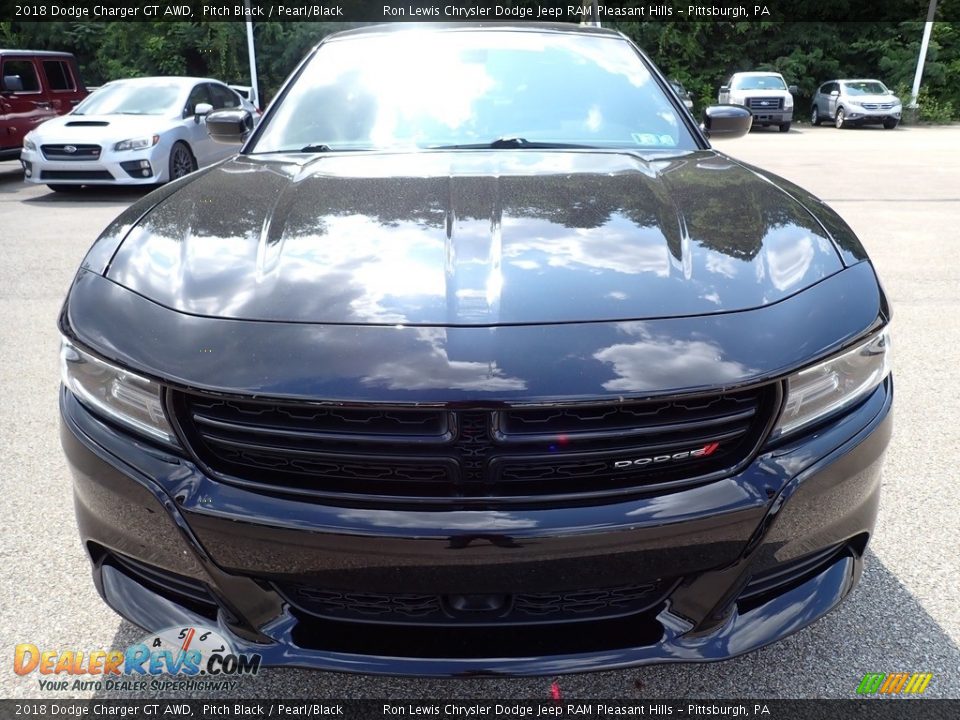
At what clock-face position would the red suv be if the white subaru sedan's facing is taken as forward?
The red suv is roughly at 4 o'clock from the white subaru sedan.

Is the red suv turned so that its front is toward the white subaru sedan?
no

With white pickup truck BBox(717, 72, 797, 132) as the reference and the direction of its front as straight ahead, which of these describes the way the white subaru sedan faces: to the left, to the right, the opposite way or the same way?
the same way

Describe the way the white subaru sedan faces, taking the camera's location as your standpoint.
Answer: facing the viewer and to the left of the viewer

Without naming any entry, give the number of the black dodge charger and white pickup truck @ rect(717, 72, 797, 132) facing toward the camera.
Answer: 2

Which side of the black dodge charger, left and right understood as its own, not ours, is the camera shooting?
front

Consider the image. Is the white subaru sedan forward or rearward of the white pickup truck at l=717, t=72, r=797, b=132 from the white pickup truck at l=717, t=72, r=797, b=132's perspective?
forward

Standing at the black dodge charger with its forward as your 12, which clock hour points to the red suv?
The red suv is roughly at 5 o'clock from the black dodge charger.

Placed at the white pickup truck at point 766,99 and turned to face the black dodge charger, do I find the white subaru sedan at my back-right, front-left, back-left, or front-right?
front-right

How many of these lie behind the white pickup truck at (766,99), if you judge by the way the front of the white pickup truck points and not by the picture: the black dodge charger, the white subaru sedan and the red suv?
0

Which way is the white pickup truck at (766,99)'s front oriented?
toward the camera

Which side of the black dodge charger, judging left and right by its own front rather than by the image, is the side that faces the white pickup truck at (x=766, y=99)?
back

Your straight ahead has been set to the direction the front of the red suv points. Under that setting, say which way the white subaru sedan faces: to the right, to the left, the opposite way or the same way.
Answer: the same way

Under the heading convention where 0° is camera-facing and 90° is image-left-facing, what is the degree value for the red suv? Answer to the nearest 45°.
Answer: approximately 45°

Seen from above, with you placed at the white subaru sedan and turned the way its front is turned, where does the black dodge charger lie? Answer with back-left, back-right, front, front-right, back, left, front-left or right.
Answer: front-left

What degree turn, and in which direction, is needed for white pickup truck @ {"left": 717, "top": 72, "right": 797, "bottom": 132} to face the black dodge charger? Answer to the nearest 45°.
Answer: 0° — it already faces it
